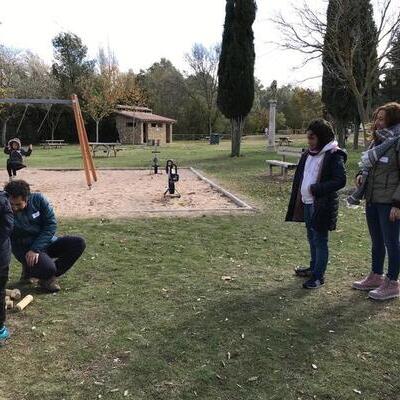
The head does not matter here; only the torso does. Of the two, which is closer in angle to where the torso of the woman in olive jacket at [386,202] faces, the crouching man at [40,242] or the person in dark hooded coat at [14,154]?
the crouching man

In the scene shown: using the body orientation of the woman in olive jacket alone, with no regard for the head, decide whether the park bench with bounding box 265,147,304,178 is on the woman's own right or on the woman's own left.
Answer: on the woman's own right

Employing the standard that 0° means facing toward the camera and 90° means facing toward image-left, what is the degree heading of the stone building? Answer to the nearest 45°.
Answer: approximately 315°

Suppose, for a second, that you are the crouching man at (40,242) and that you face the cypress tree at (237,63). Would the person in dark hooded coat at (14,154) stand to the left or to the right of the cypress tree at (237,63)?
left

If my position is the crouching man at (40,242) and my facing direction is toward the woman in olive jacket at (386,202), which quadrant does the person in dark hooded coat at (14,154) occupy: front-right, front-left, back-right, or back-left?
back-left

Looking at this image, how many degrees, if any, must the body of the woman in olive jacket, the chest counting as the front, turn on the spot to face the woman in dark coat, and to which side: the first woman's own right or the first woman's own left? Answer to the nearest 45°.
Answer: approximately 45° to the first woman's own right

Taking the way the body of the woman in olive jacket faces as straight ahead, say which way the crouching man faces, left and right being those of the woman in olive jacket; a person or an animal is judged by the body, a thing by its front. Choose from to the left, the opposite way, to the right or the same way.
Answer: to the left

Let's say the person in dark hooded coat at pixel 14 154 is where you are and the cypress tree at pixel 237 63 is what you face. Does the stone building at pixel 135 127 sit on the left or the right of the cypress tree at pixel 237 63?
left

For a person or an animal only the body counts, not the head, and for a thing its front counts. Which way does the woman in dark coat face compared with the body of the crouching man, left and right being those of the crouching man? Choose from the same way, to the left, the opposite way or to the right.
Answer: to the right
